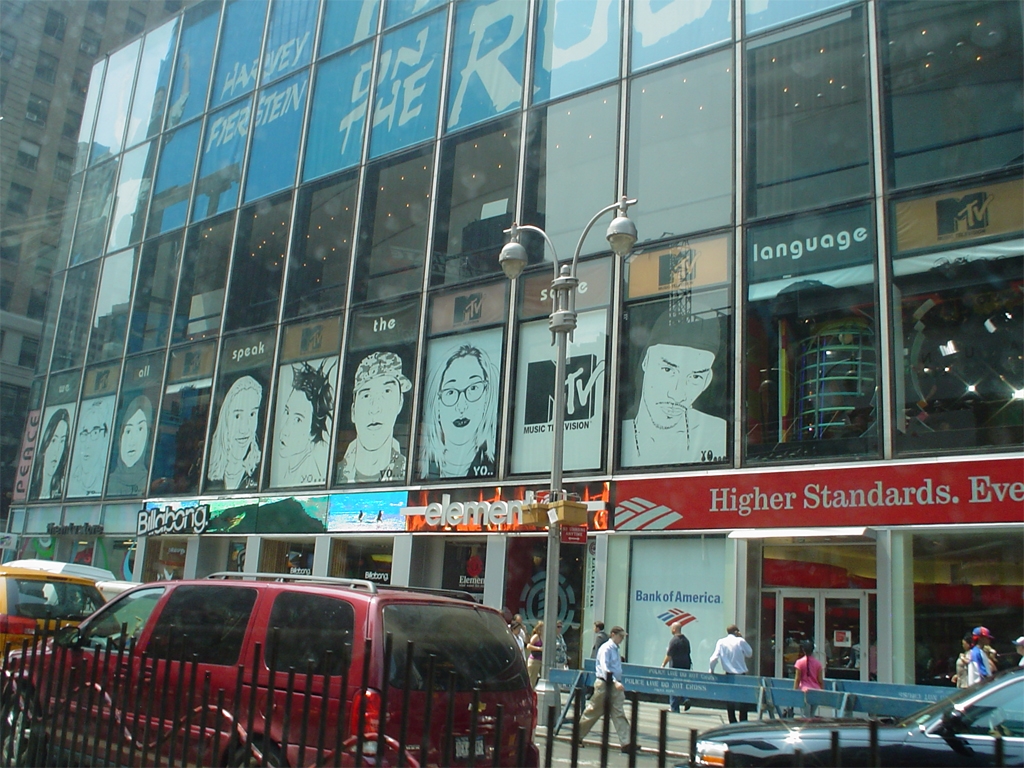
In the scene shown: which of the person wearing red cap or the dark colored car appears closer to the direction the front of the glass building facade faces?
the dark colored car

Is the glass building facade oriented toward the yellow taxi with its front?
yes

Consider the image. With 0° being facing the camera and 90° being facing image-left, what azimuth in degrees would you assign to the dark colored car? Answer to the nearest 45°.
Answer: approximately 90°

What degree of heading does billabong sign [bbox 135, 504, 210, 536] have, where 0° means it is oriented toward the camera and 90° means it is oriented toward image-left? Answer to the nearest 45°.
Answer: approximately 45°

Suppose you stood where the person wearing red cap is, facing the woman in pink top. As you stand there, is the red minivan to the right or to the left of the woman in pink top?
left

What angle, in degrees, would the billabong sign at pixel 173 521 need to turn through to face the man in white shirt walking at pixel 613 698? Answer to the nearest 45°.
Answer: approximately 45° to its left

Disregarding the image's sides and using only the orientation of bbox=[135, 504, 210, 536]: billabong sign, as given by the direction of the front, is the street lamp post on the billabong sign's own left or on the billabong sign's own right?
on the billabong sign's own left
